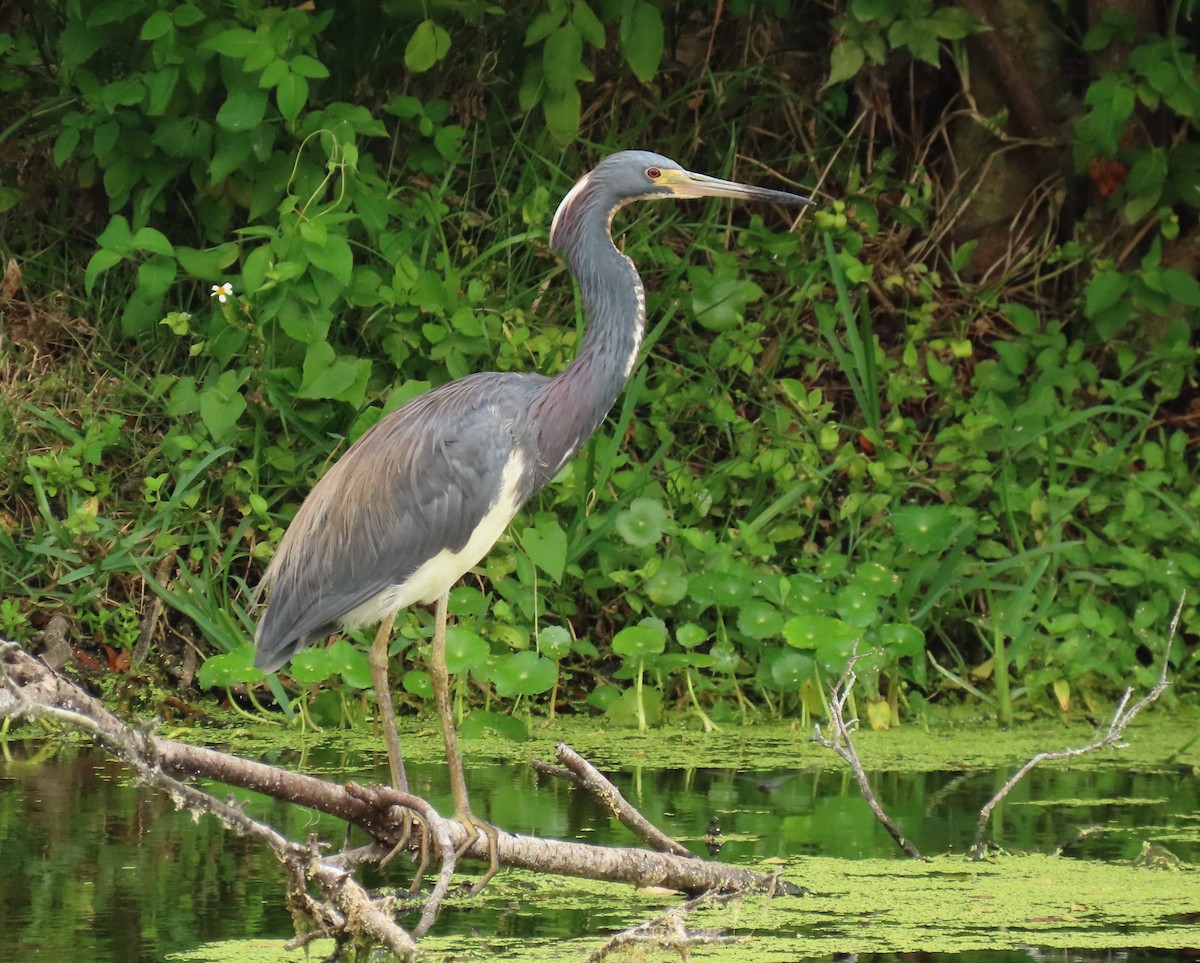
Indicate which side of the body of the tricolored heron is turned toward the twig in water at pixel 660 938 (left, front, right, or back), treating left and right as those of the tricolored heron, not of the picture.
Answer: right

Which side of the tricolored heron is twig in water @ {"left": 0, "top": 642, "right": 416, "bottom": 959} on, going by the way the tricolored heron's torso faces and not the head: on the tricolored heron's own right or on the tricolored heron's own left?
on the tricolored heron's own right

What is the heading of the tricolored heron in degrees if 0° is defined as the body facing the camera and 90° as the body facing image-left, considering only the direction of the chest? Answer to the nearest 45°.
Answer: approximately 270°
